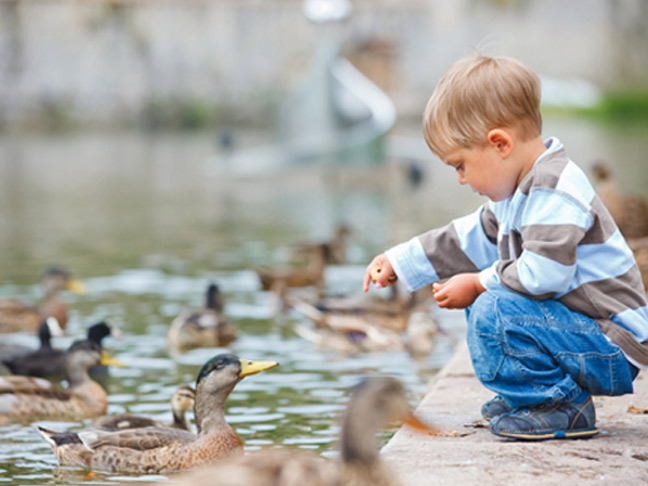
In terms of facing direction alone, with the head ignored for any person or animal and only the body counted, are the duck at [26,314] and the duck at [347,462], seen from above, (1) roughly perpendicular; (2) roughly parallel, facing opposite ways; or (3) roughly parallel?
roughly parallel

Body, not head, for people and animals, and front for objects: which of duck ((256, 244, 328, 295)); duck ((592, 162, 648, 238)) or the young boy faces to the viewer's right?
duck ((256, 244, 328, 295))

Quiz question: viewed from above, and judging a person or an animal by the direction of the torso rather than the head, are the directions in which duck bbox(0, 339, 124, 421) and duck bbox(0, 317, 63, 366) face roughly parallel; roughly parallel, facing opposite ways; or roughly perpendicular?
roughly parallel

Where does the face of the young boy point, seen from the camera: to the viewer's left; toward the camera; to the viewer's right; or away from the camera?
to the viewer's left

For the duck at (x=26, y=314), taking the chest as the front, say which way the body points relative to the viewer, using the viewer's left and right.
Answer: facing to the right of the viewer

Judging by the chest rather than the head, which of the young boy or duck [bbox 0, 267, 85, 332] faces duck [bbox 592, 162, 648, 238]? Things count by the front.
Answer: duck [bbox 0, 267, 85, 332]

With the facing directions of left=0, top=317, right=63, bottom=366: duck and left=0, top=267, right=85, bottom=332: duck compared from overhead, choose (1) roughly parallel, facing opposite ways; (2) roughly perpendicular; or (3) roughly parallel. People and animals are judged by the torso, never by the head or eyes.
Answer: roughly parallel

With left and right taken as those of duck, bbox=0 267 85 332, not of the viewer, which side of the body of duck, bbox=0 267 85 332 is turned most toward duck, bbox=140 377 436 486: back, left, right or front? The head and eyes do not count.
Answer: right

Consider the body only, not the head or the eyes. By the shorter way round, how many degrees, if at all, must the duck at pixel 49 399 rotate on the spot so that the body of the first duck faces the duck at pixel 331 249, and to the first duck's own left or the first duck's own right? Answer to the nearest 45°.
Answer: approximately 45° to the first duck's own left

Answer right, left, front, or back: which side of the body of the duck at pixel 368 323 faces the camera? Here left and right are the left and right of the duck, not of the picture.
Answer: right

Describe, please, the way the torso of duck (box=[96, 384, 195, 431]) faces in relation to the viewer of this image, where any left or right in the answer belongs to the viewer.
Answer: facing to the right of the viewer

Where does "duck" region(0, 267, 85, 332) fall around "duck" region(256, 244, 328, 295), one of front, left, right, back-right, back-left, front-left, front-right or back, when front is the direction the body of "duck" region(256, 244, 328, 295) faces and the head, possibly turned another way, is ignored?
back-right

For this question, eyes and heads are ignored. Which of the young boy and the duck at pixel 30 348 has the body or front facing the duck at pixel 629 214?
the duck at pixel 30 348

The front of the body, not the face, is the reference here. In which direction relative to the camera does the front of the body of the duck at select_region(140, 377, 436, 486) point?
to the viewer's right

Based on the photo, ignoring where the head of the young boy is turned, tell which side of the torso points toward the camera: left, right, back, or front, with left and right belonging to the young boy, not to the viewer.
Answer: left
